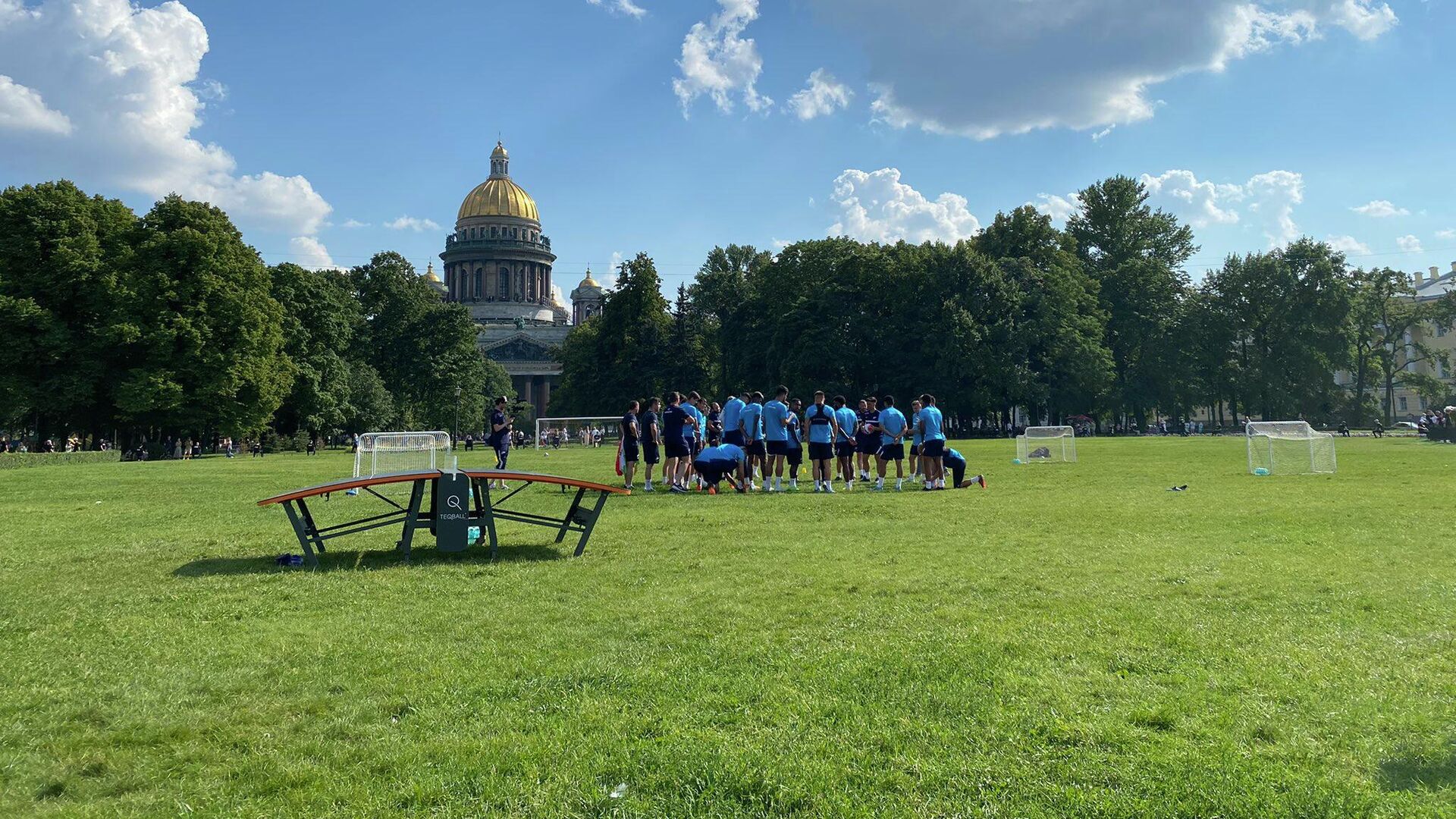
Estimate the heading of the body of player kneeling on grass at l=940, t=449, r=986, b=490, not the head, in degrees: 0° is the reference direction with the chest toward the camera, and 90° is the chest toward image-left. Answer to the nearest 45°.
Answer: approximately 90°

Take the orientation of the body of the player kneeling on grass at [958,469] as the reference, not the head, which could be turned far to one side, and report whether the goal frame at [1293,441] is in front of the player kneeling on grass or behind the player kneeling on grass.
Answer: behind

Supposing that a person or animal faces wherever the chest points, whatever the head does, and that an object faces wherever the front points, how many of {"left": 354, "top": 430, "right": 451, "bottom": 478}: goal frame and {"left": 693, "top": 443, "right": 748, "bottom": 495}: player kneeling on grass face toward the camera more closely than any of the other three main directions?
1

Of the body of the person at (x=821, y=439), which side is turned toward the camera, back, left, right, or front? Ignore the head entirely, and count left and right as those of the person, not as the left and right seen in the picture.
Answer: back

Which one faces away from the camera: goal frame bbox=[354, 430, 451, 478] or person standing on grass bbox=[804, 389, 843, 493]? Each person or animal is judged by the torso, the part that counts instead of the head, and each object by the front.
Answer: the person standing on grass

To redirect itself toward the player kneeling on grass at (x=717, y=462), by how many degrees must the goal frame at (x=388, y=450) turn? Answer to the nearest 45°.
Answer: approximately 45° to its left

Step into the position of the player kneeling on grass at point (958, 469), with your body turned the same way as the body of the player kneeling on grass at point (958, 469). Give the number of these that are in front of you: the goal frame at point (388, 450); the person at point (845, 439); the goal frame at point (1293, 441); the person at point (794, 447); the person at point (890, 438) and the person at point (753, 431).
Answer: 5

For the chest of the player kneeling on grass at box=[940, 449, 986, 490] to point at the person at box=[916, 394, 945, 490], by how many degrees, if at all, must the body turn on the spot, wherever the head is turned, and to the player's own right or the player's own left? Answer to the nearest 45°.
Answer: approximately 45° to the player's own left

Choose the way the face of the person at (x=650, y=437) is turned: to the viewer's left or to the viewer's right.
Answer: to the viewer's right

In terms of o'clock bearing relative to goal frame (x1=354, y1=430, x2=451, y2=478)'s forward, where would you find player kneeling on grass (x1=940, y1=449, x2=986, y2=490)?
The player kneeling on grass is roughly at 10 o'clock from the goal frame.

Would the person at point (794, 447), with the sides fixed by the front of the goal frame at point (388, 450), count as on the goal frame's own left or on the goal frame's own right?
on the goal frame's own left

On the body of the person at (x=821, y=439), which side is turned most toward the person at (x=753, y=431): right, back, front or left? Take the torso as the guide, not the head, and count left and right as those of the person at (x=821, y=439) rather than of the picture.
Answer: left
